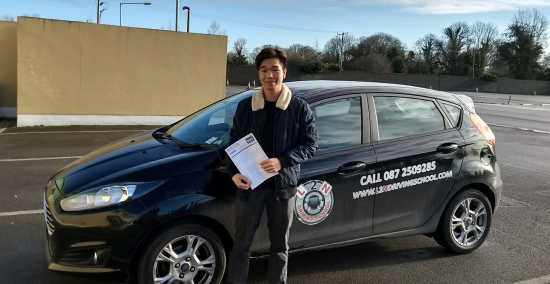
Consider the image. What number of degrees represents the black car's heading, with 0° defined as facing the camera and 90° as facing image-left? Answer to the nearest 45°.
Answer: approximately 45°

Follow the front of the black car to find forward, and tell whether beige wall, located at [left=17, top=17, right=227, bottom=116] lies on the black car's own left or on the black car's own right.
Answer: on the black car's own right

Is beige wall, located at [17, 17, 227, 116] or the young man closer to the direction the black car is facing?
the young man
